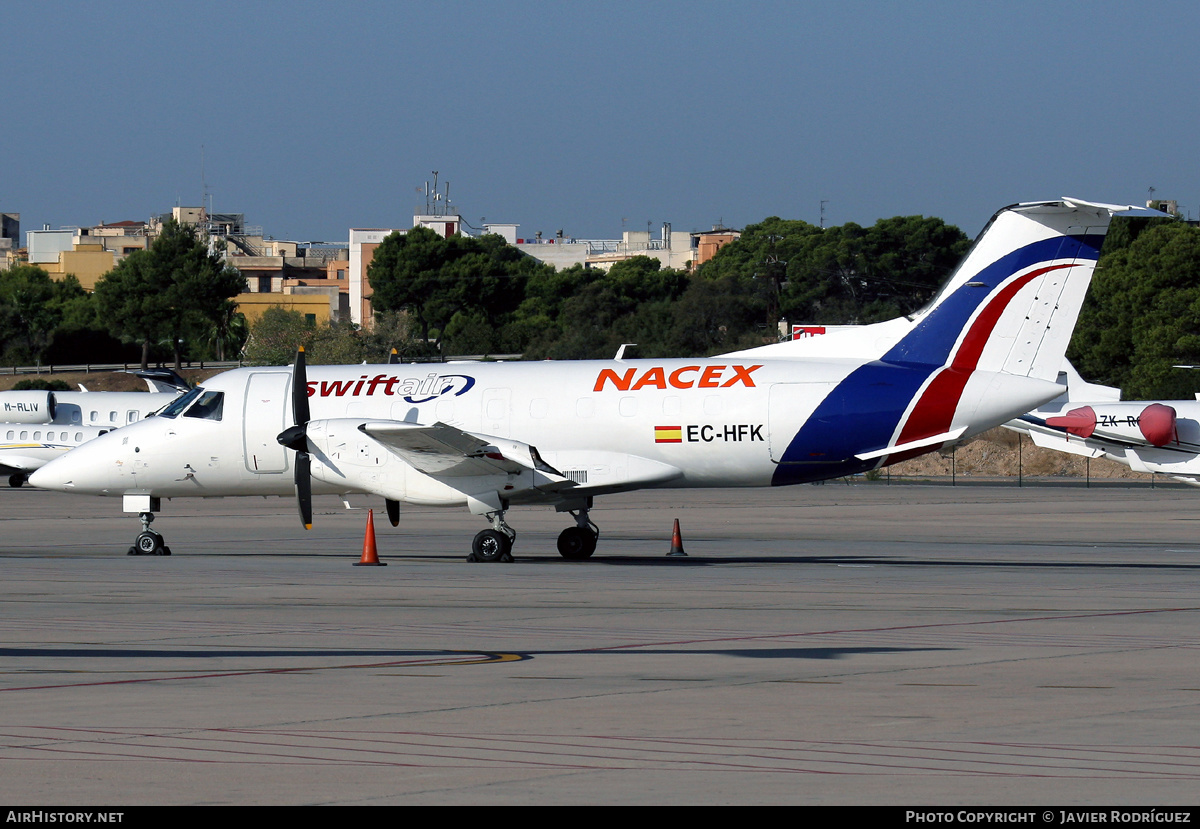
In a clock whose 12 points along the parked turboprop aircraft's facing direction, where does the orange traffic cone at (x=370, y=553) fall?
The orange traffic cone is roughly at 12 o'clock from the parked turboprop aircraft.

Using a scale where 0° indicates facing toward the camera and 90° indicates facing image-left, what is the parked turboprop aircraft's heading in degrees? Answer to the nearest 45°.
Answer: approximately 90°

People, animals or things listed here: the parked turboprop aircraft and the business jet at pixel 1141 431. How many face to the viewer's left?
1

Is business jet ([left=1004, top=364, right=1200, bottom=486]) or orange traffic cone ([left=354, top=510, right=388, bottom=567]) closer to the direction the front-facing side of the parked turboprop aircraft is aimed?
the orange traffic cone

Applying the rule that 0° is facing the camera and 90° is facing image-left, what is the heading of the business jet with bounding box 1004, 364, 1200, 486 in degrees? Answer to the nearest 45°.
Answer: approximately 315°

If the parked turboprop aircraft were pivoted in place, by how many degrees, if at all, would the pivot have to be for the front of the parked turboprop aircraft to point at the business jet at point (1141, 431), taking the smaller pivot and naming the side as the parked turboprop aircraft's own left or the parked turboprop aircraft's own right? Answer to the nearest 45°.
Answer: approximately 135° to the parked turboprop aircraft's own right
